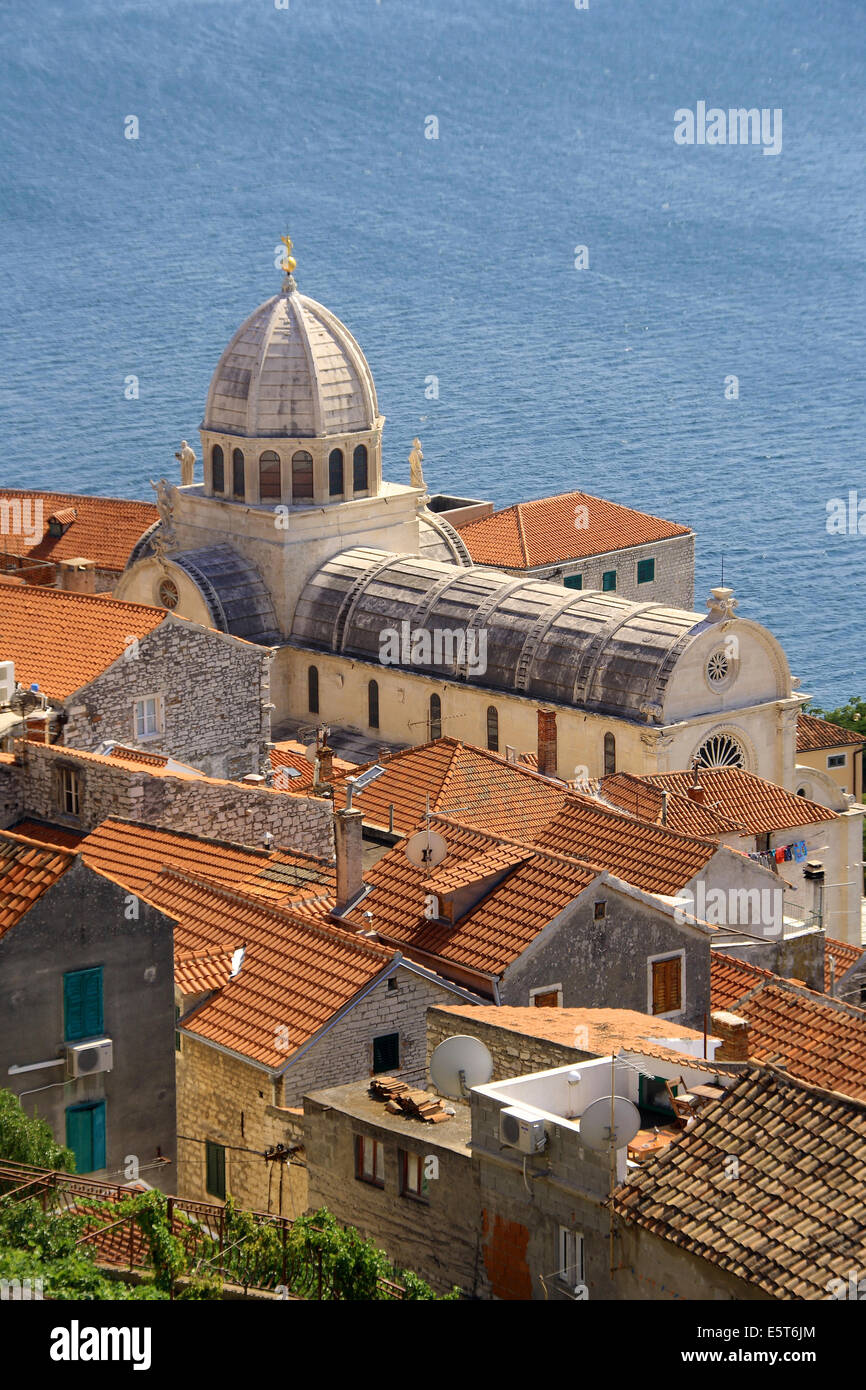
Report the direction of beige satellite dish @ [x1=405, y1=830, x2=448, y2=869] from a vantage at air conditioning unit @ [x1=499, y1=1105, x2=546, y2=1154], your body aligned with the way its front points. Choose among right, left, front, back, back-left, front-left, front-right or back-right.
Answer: back-right

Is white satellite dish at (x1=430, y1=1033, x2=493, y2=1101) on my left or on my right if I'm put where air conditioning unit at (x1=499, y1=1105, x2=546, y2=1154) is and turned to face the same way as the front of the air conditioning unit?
on my right

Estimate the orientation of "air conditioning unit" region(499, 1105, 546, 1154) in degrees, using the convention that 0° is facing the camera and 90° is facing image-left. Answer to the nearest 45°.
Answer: approximately 45°

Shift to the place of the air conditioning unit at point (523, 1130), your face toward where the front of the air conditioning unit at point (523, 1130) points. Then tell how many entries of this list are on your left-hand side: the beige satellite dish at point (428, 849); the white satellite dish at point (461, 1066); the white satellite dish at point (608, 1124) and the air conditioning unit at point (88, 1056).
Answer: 1

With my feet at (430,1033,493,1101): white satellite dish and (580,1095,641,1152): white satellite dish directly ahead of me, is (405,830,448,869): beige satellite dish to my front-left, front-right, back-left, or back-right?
back-left

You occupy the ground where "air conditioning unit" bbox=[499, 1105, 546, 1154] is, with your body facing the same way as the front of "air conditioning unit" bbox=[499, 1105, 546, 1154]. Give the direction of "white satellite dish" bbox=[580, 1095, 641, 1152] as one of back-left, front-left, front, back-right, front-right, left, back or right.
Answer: left

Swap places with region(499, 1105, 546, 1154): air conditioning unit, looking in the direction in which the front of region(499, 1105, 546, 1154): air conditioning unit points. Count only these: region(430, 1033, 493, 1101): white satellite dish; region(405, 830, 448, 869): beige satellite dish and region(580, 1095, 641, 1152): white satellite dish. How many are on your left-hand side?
1

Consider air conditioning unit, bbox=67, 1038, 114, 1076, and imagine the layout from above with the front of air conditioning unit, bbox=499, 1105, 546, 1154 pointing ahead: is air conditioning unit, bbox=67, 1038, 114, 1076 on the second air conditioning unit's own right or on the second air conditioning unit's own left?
on the second air conditioning unit's own right

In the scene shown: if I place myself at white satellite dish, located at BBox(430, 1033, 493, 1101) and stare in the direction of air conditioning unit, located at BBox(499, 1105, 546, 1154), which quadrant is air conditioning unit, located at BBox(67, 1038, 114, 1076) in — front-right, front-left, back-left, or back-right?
back-right
